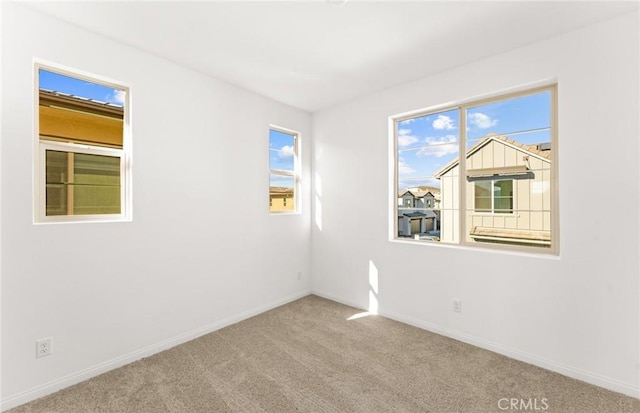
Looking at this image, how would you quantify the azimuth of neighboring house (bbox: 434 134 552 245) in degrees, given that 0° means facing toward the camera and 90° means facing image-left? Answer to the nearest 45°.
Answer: approximately 0°

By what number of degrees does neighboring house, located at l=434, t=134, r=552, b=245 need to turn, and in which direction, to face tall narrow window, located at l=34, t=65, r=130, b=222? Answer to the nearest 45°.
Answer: approximately 45° to its right

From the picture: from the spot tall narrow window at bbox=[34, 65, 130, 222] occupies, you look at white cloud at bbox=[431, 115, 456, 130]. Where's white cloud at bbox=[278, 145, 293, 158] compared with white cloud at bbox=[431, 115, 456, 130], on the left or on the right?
left

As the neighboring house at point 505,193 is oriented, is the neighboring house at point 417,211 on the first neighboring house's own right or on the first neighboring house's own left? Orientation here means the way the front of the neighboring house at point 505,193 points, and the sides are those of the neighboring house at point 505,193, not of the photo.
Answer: on the first neighboring house's own right

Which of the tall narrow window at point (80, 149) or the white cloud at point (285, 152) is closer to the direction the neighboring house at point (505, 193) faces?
the tall narrow window

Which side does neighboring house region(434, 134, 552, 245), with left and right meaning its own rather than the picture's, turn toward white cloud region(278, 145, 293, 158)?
right

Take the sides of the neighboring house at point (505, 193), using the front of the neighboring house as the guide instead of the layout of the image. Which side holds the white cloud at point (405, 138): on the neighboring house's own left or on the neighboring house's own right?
on the neighboring house's own right

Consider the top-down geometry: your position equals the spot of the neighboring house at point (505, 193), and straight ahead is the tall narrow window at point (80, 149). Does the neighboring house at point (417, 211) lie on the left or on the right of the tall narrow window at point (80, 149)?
right

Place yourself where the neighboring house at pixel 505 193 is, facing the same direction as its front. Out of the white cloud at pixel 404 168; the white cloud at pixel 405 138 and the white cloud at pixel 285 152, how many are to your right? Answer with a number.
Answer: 3
